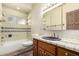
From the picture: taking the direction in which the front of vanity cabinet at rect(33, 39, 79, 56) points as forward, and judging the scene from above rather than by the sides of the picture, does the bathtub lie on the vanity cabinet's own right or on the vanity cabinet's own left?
on the vanity cabinet's own right

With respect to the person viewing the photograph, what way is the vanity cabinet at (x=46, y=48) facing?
facing the viewer and to the left of the viewer
